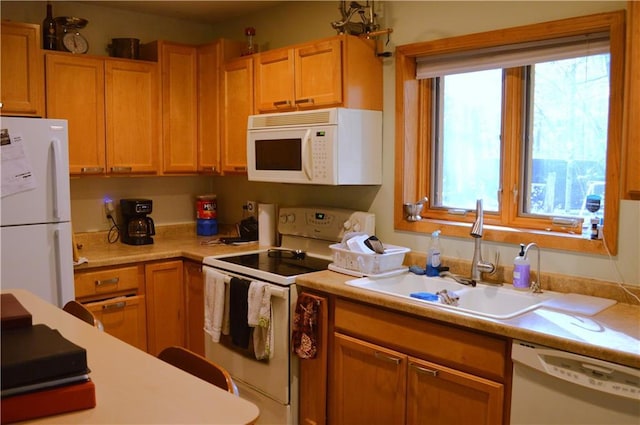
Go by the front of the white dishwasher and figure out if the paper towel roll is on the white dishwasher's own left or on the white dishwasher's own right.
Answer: on the white dishwasher's own right

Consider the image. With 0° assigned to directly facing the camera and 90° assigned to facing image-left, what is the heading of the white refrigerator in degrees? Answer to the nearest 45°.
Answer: approximately 0°

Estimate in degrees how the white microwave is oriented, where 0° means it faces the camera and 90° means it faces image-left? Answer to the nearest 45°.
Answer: approximately 45°

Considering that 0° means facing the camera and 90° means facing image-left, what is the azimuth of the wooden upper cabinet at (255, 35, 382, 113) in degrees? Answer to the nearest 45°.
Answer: approximately 45°

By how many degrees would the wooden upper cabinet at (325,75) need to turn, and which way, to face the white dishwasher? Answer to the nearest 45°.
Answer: approximately 90° to its left
